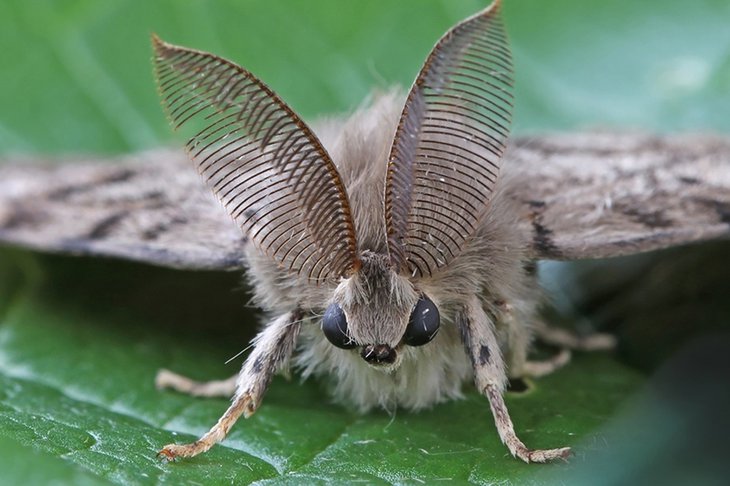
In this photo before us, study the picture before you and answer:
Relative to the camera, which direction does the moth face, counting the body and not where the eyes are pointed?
toward the camera
